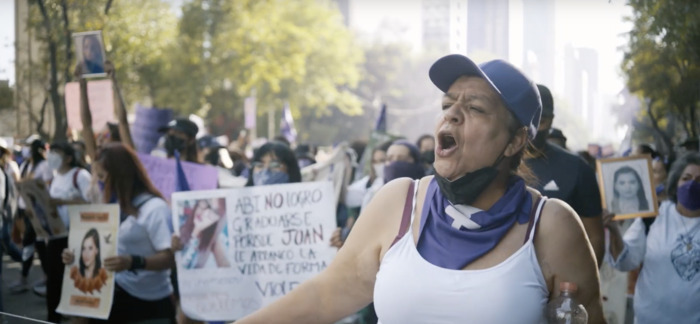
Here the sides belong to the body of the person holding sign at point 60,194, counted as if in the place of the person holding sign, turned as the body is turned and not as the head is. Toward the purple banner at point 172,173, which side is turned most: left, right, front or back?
left

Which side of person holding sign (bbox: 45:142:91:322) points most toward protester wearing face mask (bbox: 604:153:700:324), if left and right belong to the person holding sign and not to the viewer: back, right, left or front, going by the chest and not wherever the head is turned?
left

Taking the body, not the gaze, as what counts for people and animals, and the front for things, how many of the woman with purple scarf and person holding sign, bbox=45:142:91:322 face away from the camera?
0

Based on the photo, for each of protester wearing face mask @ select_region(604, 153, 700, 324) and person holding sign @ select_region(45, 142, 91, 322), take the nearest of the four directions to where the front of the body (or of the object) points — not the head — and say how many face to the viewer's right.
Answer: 0

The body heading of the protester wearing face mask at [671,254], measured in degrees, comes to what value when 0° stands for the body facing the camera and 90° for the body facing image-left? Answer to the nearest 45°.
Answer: approximately 0°

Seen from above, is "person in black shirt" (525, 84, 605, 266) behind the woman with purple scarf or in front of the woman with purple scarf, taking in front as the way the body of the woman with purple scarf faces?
behind

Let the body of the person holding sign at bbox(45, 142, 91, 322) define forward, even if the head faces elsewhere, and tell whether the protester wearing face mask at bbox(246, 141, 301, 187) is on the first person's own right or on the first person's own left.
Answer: on the first person's own left

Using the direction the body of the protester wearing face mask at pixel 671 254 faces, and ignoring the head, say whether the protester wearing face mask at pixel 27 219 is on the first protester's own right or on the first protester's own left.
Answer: on the first protester's own right

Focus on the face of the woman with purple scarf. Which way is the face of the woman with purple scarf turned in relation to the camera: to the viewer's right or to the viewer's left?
to the viewer's left
